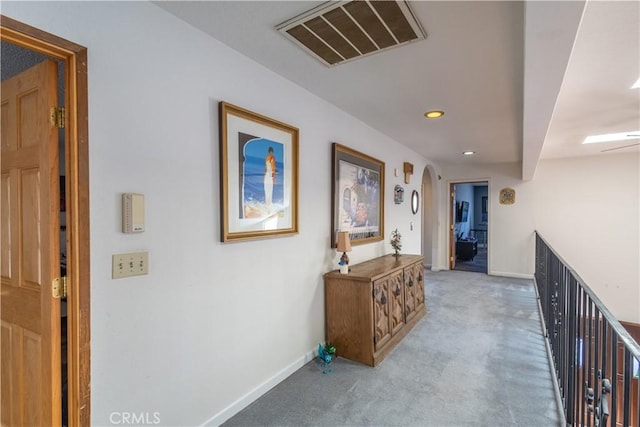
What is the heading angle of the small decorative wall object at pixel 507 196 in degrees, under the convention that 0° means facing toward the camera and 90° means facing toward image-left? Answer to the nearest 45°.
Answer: approximately 0°

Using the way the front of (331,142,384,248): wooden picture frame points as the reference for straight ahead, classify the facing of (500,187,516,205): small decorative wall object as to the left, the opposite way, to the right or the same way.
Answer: to the right

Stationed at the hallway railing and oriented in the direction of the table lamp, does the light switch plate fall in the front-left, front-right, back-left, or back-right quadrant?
front-left

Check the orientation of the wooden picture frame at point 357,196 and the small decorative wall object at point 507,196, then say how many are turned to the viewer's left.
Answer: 0

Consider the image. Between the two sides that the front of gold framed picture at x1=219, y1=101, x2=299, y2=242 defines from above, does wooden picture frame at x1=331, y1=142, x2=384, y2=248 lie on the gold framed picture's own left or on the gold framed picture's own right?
on the gold framed picture's own left

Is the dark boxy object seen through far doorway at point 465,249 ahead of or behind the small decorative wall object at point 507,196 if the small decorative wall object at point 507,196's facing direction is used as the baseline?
behind

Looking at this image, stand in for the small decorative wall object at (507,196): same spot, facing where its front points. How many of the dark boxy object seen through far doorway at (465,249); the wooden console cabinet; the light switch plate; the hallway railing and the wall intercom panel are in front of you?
4

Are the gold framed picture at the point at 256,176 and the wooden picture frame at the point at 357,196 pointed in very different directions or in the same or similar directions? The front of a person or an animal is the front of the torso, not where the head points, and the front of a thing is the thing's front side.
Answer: same or similar directions

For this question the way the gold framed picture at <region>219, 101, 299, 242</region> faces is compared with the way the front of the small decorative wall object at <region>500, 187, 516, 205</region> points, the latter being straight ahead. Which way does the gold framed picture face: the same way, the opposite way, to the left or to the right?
to the left

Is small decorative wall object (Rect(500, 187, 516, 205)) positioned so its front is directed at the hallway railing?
yes

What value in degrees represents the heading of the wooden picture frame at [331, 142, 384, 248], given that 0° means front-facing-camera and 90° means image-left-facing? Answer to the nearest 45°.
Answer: approximately 315°

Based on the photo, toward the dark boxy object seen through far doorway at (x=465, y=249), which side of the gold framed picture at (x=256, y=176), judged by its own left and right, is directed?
left

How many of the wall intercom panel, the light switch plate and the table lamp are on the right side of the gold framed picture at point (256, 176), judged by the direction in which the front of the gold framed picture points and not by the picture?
2

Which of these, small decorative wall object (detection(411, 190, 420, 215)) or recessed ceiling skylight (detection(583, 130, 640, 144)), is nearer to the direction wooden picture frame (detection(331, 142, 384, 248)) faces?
the recessed ceiling skylight

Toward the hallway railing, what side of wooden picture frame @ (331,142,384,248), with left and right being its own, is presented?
front

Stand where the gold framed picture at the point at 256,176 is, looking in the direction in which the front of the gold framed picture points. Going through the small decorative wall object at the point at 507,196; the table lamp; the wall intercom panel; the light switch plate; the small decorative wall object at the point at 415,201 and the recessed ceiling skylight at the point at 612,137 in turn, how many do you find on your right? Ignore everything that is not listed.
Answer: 2

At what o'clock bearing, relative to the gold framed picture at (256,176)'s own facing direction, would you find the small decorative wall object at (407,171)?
The small decorative wall object is roughly at 9 o'clock from the gold framed picture.

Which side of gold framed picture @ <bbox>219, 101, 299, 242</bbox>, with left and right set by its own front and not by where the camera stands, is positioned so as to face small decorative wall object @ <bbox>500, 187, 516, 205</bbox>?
left
